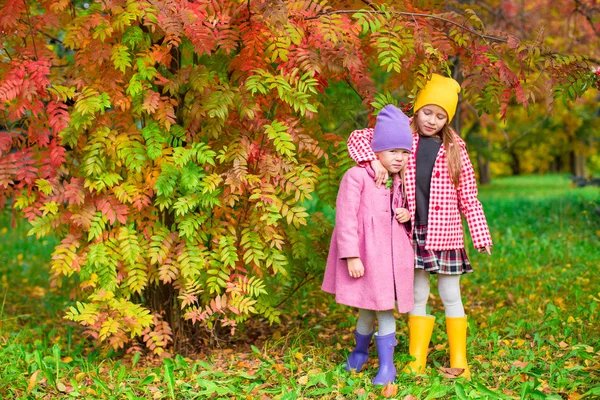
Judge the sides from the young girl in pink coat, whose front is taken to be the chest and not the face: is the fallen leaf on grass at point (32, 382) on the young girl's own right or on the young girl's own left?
on the young girl's own right

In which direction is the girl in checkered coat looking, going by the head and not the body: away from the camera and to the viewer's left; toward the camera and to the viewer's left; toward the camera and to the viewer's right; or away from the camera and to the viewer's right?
toward the camera and to the viewer's left

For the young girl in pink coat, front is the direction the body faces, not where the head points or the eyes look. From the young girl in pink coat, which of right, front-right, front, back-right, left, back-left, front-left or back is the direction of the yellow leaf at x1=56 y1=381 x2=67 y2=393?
back-right

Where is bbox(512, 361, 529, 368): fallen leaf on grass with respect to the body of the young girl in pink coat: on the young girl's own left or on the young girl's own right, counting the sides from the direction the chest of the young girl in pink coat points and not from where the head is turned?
on the young girl's own left

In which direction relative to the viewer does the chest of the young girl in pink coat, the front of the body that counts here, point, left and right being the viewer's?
facing the viewer and to the right of the viewer

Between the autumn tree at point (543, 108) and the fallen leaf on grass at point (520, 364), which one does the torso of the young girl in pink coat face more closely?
the fallen leaf on grass
